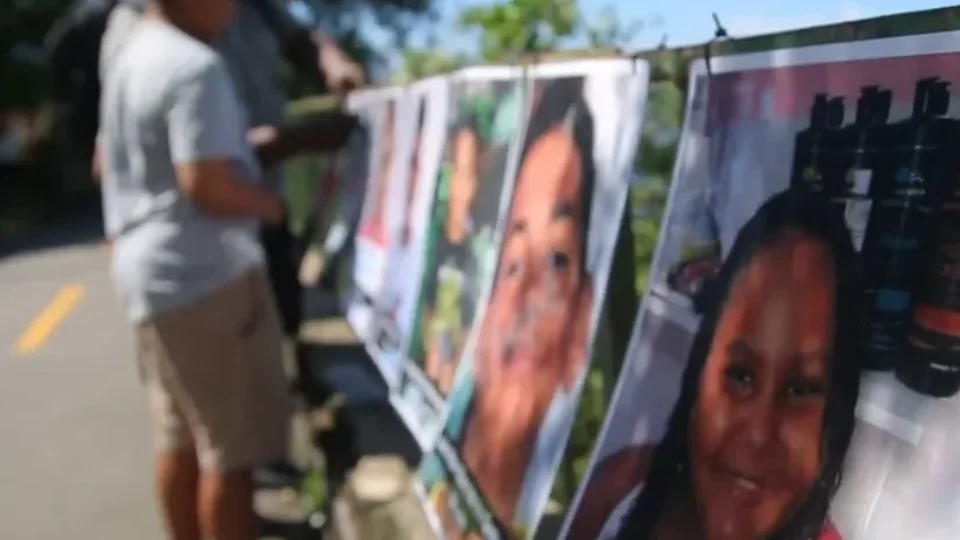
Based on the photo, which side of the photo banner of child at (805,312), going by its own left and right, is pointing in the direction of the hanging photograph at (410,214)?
right

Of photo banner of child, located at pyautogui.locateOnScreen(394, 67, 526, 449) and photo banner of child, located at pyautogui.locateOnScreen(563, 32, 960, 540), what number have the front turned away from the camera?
0

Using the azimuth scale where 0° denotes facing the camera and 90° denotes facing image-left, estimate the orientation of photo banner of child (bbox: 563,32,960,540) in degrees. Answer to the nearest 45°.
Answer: approximately 45°

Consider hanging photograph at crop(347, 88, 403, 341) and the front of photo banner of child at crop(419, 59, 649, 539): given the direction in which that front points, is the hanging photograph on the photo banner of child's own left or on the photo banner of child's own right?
on the photo banner of child's own right

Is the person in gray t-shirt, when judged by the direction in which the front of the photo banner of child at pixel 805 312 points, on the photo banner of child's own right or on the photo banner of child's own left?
on the photo banner of child's own right

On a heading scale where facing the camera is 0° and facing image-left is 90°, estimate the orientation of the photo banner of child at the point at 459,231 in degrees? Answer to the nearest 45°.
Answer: approximately 45°

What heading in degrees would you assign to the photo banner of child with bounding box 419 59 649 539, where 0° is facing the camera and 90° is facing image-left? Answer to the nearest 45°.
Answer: approximately 45°

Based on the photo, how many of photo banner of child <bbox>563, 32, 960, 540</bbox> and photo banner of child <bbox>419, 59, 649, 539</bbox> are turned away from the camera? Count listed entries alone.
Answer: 0

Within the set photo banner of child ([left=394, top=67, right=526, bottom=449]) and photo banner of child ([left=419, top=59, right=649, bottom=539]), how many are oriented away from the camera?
0

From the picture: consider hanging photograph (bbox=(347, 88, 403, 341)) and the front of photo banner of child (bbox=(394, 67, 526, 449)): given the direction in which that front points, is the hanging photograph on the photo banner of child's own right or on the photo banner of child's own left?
on the photo banner of child's own right
